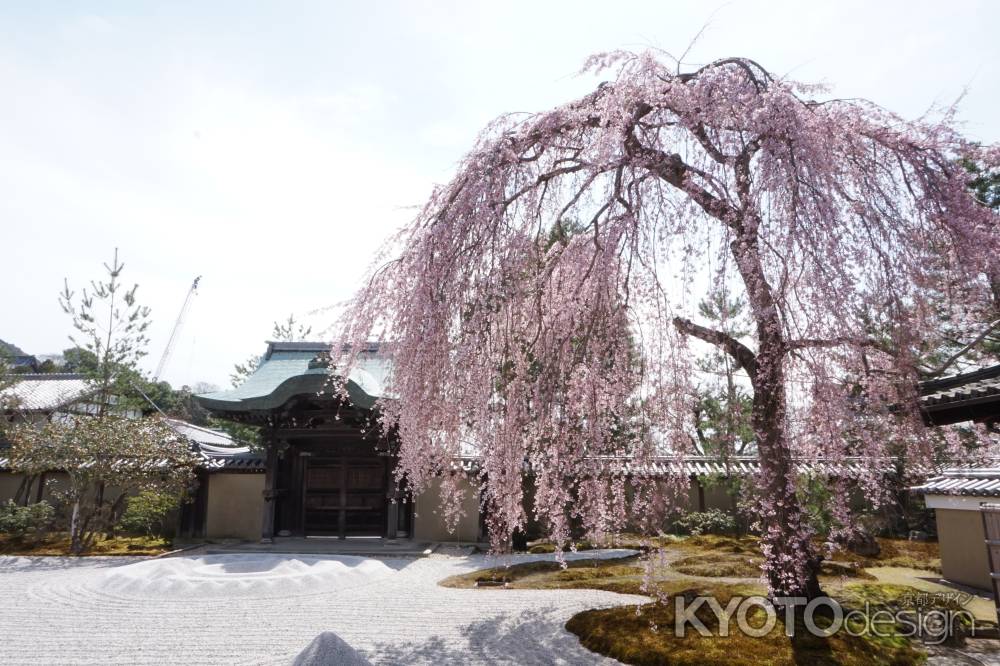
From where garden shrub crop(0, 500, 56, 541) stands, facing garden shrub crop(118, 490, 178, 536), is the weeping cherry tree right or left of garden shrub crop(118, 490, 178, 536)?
right

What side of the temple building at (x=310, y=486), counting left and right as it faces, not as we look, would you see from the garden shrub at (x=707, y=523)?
left

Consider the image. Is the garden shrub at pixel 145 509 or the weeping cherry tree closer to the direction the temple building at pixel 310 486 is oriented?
the weeping cherry tree

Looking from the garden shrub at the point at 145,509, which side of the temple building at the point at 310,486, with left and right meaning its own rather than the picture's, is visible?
right

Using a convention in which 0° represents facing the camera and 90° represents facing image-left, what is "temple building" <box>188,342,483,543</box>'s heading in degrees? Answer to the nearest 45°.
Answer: approximately 0°

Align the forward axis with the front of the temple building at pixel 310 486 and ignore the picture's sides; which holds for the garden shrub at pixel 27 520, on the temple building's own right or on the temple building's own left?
on the temple building's own right

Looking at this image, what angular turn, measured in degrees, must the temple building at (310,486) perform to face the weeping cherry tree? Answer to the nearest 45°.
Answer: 0° — it already faces it
